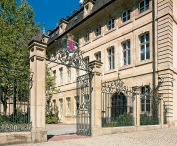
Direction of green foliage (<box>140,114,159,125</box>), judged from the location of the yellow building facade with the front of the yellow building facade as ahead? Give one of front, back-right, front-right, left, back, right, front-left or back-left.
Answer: front-left

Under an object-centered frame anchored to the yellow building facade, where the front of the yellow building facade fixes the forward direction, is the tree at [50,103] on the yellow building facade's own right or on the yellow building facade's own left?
on the yellow building facade's own right

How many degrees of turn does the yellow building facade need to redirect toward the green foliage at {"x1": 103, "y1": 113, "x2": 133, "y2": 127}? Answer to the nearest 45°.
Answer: approximately 45° to its left

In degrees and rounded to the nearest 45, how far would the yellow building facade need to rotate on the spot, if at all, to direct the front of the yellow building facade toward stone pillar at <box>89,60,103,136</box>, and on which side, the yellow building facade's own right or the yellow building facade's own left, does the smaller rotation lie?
approximately 45° to the yellow building facade's own left

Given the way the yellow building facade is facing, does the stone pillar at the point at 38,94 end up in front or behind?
in front

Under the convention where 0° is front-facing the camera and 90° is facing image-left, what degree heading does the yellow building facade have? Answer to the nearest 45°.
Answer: approximately 45°
